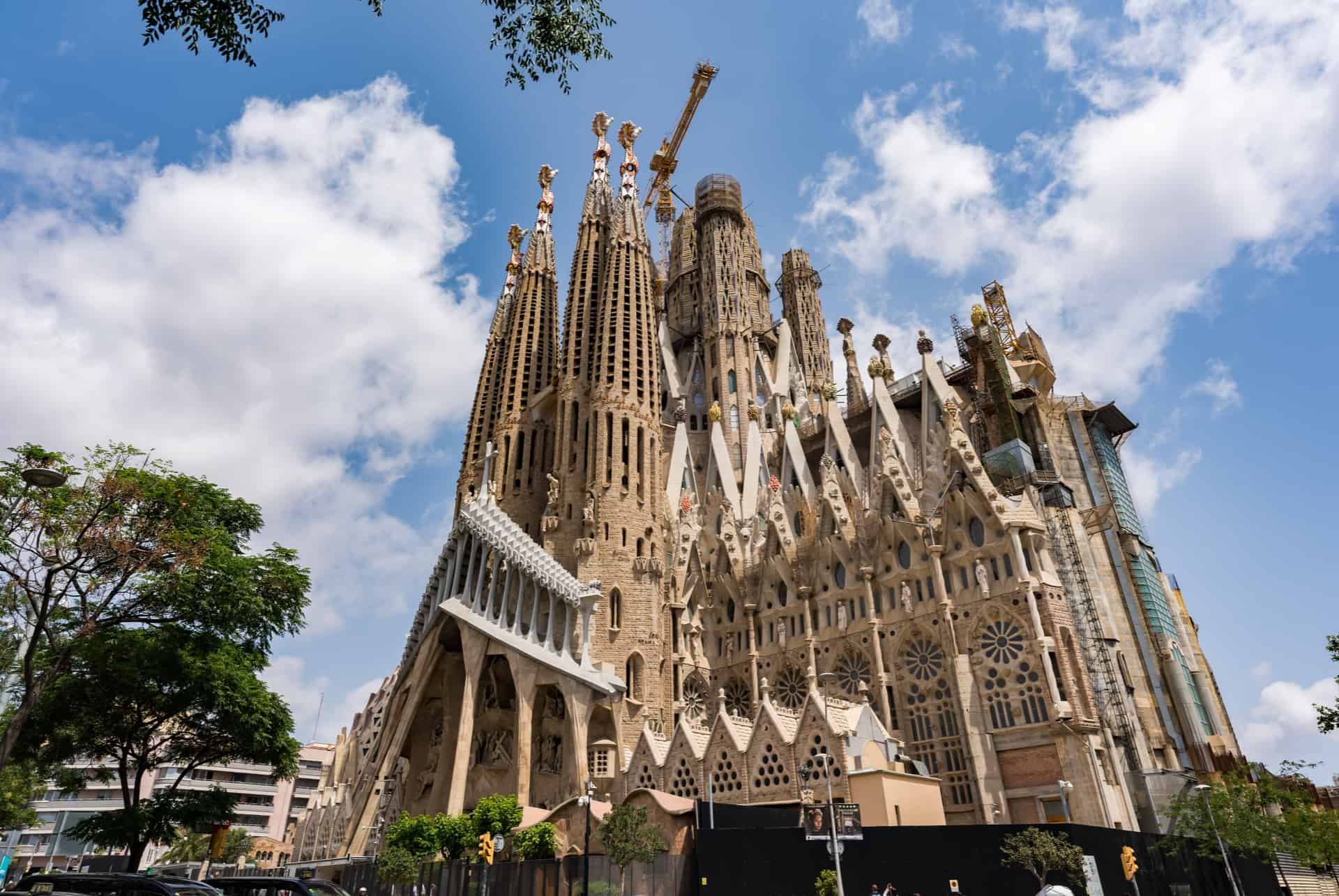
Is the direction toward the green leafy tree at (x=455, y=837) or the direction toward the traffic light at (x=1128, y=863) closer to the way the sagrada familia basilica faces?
the green leafy tree

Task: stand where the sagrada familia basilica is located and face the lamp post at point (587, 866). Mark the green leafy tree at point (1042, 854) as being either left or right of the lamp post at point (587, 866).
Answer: left

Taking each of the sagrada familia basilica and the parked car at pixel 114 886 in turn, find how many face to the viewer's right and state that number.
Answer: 1

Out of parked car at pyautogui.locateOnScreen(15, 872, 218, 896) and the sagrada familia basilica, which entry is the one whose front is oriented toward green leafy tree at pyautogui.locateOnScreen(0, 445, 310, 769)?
the sagrada familia basilica

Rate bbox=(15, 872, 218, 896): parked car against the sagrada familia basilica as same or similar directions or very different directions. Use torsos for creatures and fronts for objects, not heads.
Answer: very different directions

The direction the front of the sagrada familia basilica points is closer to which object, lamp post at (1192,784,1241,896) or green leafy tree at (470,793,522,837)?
the green leafy tree
